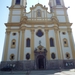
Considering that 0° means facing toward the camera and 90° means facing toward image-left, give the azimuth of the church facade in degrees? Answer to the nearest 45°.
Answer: approximately 0°
